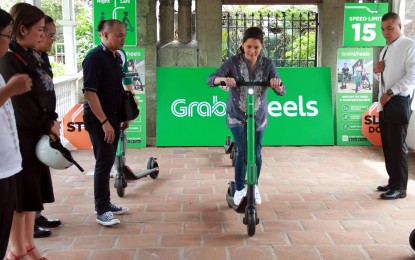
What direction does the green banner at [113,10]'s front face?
toward the camera

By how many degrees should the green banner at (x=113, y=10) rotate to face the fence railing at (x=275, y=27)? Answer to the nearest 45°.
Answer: approximately 135° to its left

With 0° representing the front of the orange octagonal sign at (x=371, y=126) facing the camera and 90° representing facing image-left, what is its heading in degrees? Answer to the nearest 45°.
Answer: approximately 0°

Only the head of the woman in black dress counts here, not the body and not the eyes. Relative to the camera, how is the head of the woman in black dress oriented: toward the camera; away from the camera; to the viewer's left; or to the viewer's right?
to the viewer's right

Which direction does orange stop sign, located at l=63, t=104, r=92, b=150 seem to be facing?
toward the camera

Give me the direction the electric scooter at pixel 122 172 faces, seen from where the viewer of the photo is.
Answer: facing the viewer and to the left of the viewer

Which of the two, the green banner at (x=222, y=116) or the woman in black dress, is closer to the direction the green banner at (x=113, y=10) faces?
the woman in black dress

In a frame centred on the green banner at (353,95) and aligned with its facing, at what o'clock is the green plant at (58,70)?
The green plant is roughly at 4 o'clock from the green banner.

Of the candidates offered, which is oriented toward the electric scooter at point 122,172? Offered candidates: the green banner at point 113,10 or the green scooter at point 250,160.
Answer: the green banner

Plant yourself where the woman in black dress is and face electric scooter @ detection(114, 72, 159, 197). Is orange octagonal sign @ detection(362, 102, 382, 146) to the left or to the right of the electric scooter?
right

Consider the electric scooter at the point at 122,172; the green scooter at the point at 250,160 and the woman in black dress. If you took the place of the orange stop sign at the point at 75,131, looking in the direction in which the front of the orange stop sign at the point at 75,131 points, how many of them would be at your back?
0

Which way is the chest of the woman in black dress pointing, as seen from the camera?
to the viewer's right

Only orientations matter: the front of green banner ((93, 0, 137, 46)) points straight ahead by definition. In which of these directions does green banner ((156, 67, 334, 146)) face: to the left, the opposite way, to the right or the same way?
the same way

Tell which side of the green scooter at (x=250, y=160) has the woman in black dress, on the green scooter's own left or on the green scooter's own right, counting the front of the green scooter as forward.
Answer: on the green scooter's own right

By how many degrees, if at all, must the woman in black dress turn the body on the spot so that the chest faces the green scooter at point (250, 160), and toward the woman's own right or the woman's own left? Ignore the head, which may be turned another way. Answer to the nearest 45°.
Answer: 0° — they already face it

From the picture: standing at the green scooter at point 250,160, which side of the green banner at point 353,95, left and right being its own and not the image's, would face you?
front

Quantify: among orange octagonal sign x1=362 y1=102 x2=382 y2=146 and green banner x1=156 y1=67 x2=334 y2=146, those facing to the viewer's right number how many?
0

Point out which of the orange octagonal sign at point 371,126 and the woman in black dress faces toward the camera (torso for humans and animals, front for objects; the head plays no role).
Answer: the orange octagonal sign
